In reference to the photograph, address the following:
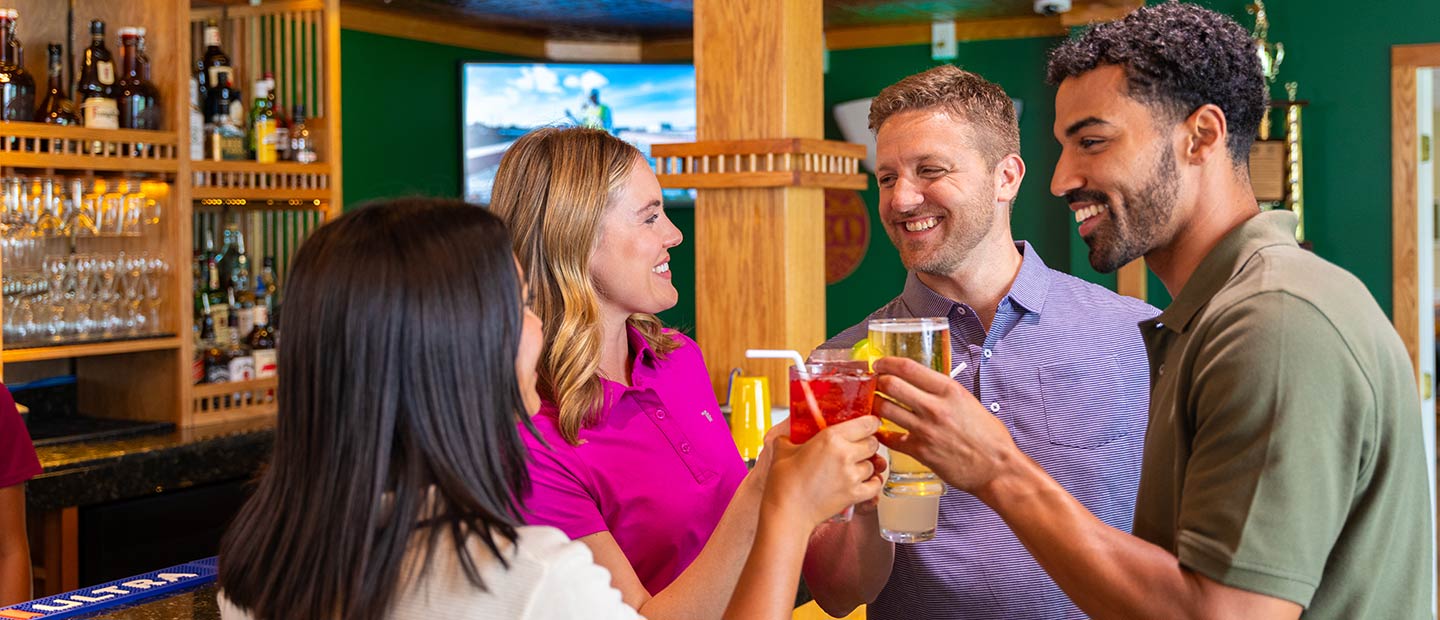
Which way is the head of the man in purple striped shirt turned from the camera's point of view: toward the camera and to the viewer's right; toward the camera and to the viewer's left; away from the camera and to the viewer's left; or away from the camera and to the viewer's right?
toward the camera and to the viewer's left

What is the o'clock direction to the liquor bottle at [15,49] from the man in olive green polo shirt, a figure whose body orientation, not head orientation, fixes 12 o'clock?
The liquor bottle is roughly at 1 o'clock from the man in olive green polo shirt.

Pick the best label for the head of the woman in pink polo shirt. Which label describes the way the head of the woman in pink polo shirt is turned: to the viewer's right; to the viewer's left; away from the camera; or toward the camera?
to the viewer's right

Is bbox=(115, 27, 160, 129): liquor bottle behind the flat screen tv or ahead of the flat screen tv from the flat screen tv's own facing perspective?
ahead

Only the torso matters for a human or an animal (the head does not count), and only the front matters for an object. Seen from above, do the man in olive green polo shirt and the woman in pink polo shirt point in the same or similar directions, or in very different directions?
very different directions

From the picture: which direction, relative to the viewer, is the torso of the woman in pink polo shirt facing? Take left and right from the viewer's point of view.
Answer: facing the viewer and to the right of the viewer

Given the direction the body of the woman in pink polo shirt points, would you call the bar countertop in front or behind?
behind

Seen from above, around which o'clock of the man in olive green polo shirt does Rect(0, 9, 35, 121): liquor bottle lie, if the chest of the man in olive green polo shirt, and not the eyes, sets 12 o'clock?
The liquor bottle is roughly at 1 o'clock from the man in olive green polo shirt.

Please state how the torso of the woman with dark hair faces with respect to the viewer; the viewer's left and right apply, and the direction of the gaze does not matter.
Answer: facing away from the viewer and to the right of the viewer

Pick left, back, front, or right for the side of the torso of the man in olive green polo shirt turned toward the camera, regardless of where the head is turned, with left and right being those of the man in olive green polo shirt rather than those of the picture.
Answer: left

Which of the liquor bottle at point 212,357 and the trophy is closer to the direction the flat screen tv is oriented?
the liquor bottle

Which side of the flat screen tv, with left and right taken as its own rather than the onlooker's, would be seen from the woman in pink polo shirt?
front

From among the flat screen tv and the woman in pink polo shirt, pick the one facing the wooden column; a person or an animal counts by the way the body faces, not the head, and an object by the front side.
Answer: the flat screen tv

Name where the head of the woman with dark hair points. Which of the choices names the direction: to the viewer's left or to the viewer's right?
to the viewer's right

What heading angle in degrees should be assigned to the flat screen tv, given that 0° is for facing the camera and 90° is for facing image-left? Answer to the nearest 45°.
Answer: approximately 0°

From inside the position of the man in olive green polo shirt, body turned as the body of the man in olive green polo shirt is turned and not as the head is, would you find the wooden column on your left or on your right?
on your right

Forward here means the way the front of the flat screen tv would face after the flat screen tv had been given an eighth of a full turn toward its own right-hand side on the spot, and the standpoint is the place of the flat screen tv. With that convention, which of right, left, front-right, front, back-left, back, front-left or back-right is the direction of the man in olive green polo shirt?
front-left

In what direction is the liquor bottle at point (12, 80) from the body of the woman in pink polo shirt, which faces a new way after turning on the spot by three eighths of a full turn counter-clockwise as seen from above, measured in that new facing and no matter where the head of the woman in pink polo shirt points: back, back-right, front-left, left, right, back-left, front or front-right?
front-left

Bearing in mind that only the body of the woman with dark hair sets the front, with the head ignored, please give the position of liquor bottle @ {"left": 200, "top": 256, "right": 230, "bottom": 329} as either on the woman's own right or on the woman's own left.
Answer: on the woman's own left
